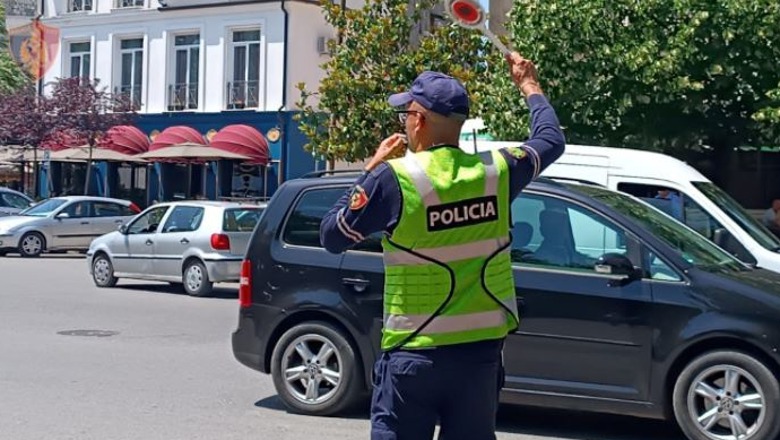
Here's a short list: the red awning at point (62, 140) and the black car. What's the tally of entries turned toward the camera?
1

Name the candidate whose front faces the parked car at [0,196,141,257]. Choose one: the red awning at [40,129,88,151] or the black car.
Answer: the red awning

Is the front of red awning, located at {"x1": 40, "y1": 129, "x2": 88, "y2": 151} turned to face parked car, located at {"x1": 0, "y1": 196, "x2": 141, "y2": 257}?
yes

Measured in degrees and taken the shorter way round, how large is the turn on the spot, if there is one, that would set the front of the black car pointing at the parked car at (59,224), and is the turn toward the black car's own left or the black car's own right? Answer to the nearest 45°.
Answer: approximately 135° to the black car's own left

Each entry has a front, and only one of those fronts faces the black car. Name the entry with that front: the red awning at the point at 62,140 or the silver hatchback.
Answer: the red awning

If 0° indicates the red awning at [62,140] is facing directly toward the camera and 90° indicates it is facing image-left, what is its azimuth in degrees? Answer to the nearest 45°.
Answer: approximately 0°

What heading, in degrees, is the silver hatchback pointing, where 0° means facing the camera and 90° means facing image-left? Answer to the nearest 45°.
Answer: approximately 135°

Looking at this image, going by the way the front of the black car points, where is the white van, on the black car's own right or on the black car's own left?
on the black car's own left

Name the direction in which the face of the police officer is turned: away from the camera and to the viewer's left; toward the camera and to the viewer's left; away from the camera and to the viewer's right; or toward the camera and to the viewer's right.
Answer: away from the camera and to the viewer's left

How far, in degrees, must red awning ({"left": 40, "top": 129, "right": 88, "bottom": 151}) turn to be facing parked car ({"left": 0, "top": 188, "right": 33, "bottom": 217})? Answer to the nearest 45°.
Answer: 0° — it already faces it

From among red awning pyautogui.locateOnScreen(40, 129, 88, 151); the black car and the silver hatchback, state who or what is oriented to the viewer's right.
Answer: the black car

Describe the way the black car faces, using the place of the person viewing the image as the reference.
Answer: facing to the right of the viewer
